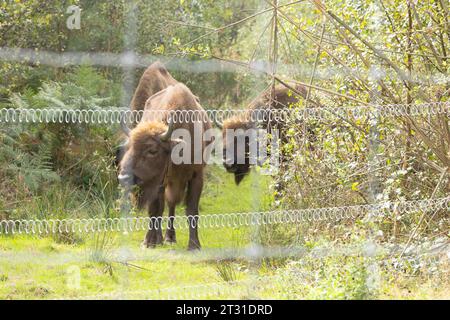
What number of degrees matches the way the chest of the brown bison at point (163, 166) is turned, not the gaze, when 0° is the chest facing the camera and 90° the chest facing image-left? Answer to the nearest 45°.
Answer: approximately 45°

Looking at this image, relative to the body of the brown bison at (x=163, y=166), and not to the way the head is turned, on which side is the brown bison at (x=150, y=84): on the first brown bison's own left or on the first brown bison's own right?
on the first brown bison's own right
